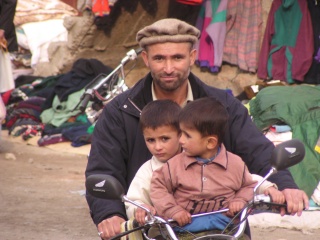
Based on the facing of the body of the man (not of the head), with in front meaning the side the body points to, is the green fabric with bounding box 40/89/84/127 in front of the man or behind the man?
behind

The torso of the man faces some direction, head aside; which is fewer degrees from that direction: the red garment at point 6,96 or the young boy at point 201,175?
the young boy
